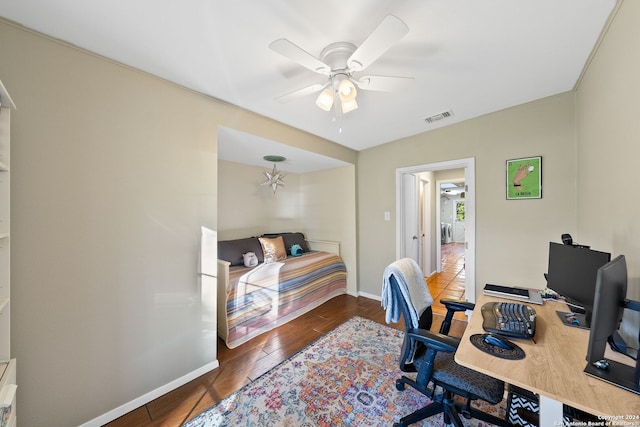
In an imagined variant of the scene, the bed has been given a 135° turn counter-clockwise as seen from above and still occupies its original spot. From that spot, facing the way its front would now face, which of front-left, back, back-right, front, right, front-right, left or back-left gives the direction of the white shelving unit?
back-left

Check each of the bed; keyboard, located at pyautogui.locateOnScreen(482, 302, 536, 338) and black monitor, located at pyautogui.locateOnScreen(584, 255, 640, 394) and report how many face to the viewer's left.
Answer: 2

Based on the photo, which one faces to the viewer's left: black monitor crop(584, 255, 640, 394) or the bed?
the black monitor

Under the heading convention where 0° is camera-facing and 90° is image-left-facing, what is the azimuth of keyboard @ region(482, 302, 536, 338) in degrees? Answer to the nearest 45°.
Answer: approximately 90°

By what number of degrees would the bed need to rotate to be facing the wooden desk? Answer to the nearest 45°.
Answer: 0° — it already faces it

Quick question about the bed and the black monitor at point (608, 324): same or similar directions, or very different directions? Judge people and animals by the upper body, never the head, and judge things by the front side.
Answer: very different directions

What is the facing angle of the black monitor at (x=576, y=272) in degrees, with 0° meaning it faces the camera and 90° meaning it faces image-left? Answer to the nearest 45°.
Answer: approximately 45°

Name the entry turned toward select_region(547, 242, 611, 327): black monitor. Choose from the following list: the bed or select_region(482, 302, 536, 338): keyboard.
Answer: the bed

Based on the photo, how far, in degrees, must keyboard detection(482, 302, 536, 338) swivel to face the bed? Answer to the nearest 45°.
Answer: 0° — it already faces it

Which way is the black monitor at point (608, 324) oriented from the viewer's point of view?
to the viewer's left
